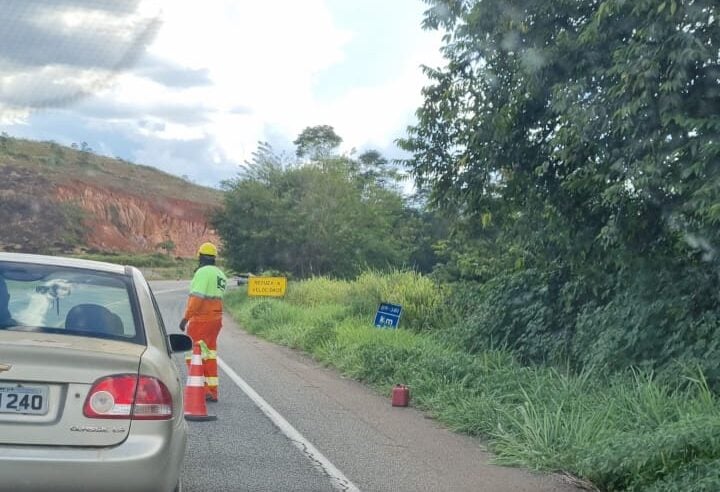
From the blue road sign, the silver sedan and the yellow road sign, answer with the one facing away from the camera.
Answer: the silver sedan

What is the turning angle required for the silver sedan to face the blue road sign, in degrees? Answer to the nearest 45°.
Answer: approximately 45° to its right

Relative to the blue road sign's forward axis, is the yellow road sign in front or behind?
behind

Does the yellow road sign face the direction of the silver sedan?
yes

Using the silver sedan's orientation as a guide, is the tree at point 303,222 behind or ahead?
ahead

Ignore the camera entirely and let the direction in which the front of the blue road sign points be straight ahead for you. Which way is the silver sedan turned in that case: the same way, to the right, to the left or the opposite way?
the opposite way

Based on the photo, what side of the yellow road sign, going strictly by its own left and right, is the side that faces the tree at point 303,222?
back

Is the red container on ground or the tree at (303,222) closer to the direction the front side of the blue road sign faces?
the red container on ground

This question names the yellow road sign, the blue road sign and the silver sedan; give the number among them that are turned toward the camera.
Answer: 2

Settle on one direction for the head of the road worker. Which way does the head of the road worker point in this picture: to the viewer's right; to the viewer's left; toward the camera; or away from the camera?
away from the camera

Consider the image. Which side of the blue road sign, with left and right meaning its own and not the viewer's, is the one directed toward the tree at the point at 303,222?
back

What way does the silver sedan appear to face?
away from the camera

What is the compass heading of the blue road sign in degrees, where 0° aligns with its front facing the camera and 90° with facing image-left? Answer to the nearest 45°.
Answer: approximately 0°

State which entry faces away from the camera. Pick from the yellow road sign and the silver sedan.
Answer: the silver sedan

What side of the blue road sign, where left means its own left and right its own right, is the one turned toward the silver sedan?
front

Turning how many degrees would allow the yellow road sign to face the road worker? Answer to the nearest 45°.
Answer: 0° — it already faces them

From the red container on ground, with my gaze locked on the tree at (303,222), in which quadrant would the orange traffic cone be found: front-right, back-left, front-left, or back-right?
back-left
